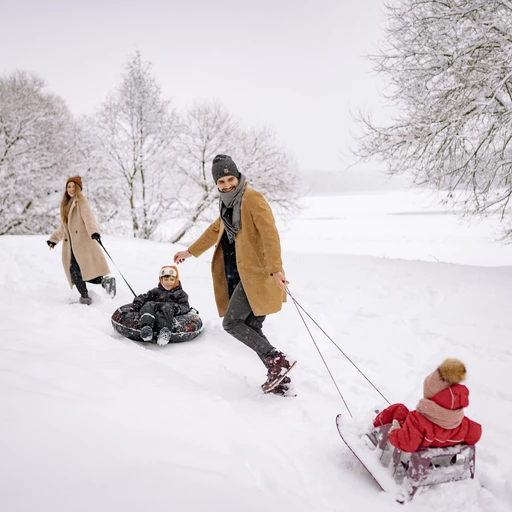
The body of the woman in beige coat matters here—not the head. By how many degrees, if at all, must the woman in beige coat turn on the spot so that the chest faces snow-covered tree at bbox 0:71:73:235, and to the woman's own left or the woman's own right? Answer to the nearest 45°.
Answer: approximately 135° to the woman's own right

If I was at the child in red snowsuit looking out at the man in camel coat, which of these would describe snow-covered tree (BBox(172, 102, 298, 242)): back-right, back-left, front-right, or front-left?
front-right

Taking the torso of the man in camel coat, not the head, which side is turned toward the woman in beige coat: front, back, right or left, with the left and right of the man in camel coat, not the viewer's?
right

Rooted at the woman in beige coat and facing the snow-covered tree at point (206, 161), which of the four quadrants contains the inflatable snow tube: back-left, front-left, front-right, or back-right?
back-right

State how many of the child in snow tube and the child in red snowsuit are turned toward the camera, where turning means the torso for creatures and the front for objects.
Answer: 1

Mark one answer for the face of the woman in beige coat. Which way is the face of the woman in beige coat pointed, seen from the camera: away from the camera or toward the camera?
toward the camera

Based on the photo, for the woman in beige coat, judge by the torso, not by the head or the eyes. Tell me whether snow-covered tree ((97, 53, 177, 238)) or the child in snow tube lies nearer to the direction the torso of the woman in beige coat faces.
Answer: the child in snow tube

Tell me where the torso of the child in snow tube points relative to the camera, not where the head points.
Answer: toward the camera

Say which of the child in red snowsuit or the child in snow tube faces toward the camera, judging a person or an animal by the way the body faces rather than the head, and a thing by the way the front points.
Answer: the child in snow tube

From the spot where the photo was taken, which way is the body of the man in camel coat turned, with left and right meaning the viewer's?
facing the viewer and to the left of the viewer

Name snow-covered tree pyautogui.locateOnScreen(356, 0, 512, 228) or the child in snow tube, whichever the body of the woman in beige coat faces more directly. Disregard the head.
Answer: the child in snow tube
